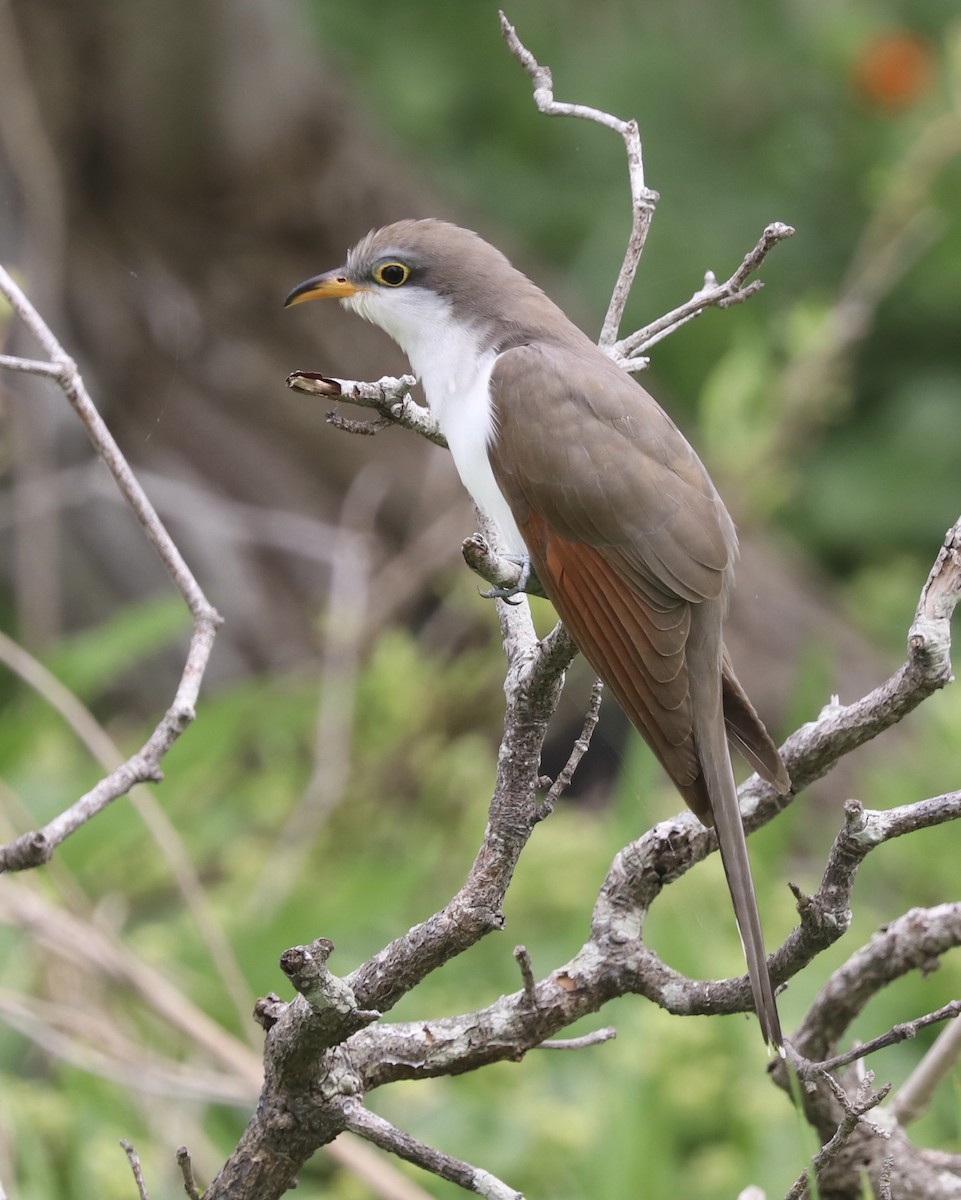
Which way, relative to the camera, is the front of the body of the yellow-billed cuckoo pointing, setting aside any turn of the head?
to the viewer's left
